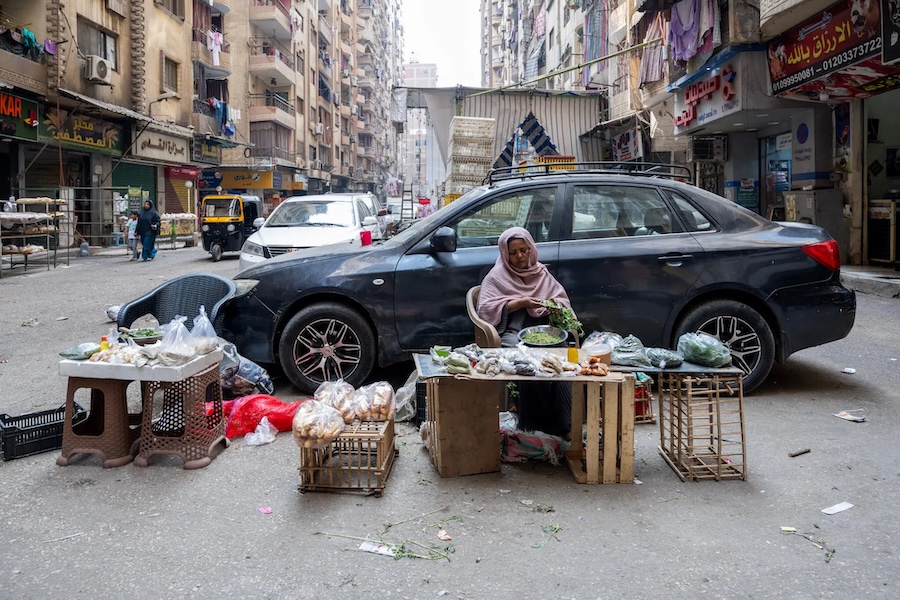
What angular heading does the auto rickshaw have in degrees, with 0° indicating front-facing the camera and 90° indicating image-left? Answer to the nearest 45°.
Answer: approximately 45°

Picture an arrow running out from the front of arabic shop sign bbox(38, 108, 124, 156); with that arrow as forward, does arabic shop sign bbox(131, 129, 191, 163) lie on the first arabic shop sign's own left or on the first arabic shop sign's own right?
on the first arabic shop sign's own left

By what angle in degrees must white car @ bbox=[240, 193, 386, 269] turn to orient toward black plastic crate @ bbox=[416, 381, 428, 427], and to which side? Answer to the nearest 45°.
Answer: approximately 45° to its left

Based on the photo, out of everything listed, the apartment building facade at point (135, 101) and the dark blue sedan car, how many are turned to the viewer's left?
1

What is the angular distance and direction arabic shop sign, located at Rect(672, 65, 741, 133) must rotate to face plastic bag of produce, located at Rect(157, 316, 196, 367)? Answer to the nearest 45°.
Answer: approximately 45° to its left

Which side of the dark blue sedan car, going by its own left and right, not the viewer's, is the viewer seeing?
left

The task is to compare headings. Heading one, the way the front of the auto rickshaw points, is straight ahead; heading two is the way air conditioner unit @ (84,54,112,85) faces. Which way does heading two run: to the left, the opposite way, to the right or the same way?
to the left

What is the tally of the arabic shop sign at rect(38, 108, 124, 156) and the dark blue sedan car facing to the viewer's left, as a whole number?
1

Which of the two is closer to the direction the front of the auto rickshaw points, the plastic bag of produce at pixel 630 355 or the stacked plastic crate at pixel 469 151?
the plastic bag of produce

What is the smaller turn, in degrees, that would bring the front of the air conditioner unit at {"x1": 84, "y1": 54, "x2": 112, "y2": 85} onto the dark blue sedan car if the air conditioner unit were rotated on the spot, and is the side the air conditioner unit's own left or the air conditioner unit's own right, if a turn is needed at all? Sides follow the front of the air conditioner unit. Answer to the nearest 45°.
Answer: approximately 45° to the air conditioner unit's own right
